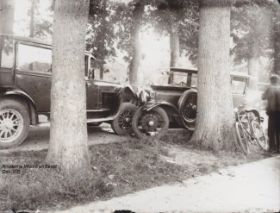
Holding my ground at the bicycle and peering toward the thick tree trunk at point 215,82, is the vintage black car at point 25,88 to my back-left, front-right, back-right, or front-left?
front-left

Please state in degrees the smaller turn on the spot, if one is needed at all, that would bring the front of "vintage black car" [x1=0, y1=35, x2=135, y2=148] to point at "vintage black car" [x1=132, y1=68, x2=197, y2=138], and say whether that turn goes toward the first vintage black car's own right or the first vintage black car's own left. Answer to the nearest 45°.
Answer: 0° — it already faces it

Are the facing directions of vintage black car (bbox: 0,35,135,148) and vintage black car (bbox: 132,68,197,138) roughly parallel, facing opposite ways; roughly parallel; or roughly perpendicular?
roughly parallel, facing opposite ways

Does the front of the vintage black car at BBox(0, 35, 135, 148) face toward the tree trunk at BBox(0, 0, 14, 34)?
no

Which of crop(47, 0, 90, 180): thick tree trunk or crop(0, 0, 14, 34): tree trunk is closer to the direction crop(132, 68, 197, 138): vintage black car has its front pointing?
the thick tree trunk

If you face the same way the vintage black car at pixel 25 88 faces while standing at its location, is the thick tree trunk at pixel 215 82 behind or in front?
in front

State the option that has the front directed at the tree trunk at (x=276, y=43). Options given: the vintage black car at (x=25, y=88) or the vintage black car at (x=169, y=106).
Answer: the vintage black car at (x=25, y=88)

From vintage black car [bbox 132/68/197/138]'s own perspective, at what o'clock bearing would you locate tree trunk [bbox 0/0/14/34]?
The tree trunk is roughly at 2 o'clock from the vintage black car.

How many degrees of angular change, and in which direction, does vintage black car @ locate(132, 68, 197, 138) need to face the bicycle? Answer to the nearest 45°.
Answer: approximately 135° to its left

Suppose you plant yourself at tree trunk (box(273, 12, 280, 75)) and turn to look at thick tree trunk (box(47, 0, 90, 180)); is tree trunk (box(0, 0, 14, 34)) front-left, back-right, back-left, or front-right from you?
front-right

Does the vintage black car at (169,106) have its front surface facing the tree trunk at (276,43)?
no

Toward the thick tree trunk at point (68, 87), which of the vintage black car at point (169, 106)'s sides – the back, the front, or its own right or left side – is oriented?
front

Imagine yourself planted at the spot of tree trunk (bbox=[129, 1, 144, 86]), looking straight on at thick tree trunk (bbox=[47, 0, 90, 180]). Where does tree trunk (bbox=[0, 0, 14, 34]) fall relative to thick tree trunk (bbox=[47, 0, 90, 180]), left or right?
right

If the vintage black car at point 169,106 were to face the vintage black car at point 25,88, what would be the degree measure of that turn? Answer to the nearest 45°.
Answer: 0° — it already faces it

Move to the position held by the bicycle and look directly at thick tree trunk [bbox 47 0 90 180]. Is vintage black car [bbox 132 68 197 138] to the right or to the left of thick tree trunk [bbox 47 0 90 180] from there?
right

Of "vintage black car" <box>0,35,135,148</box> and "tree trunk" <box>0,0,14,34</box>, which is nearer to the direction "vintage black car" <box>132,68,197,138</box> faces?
the vintage black car

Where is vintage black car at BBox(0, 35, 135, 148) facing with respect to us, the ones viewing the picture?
facing away from the viewer and to the right of the viewer

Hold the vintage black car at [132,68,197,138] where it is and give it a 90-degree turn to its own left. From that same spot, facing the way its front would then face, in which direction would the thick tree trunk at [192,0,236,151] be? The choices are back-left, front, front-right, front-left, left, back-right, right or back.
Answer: front

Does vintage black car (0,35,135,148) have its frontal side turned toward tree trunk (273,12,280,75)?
yes
